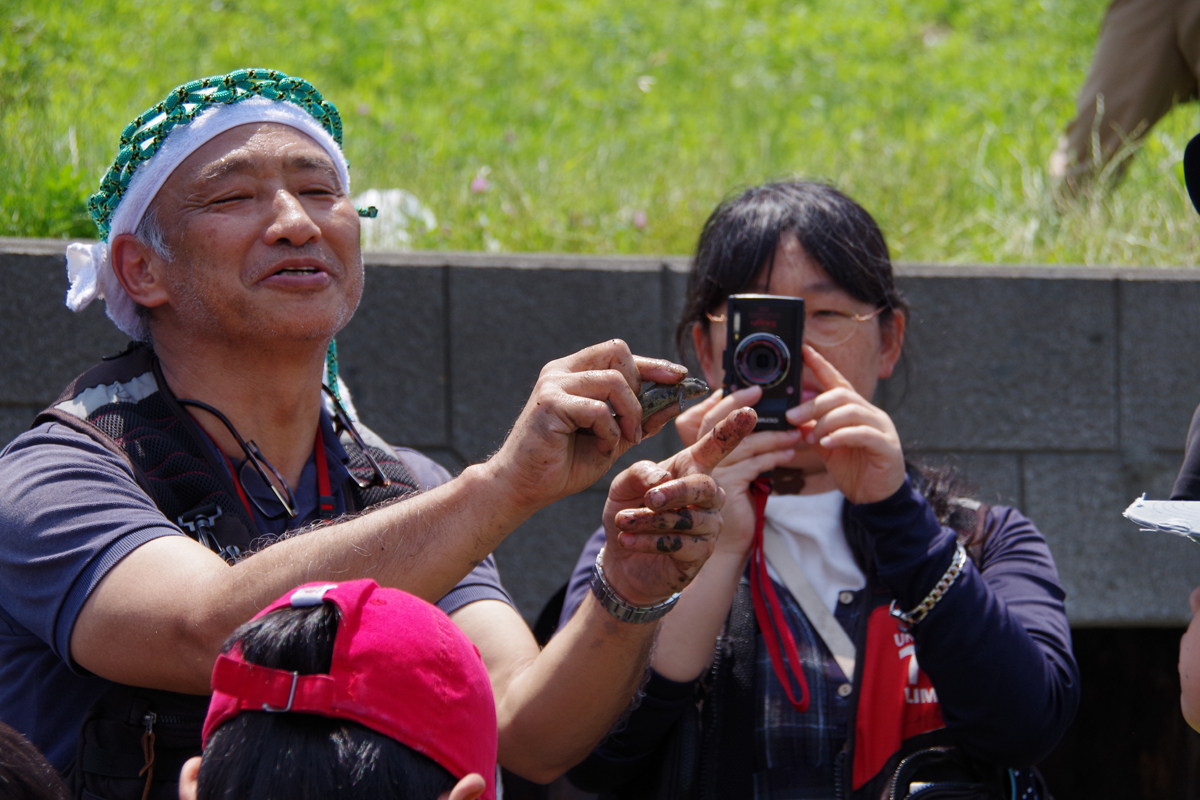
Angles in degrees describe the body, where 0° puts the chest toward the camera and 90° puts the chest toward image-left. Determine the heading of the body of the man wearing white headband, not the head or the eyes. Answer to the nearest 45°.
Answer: approximately 315°

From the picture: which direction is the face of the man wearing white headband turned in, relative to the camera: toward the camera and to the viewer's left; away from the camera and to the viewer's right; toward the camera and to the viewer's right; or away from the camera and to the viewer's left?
toward the camera and to the viewer's right

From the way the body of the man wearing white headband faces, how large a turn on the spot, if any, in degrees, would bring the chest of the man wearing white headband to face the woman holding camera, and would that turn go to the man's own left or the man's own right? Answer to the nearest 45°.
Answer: approximately 45° to the man's own left

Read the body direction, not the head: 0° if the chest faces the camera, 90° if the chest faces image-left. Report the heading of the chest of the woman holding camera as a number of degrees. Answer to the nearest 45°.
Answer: approximately 0°

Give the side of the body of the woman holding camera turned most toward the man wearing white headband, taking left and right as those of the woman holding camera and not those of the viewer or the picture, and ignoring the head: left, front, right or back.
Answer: right
